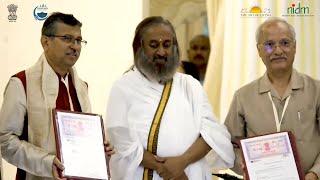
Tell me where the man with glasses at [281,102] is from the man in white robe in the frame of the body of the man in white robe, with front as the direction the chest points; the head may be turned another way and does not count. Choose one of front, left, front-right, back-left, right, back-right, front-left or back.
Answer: left

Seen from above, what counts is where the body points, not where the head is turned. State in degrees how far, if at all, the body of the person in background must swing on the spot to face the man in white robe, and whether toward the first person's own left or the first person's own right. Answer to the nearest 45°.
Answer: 0° — they already face them

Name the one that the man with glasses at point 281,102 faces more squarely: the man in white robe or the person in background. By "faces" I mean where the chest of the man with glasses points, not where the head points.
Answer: the man in white robe

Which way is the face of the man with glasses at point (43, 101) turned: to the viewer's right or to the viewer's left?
to the viewer's right

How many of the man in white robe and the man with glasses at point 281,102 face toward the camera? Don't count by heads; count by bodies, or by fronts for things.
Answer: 2

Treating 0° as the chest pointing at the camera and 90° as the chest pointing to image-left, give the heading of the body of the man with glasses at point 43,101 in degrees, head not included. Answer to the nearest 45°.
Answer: approximately 315°

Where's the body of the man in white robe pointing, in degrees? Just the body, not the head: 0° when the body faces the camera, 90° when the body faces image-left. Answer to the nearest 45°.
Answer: approximately 0°

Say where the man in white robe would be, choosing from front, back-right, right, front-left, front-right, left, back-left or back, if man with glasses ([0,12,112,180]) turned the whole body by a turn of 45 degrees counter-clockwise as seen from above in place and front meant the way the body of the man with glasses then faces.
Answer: front

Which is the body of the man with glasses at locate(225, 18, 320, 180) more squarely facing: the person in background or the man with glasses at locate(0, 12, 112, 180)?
the man with glasses

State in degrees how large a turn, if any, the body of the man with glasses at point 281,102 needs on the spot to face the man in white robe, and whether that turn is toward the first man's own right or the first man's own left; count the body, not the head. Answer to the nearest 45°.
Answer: approximately 90° to the first man's own right

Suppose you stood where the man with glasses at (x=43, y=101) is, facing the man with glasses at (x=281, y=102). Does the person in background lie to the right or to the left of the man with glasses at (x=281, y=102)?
left

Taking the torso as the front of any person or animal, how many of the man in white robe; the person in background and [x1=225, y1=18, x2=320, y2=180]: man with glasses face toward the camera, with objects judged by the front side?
3
